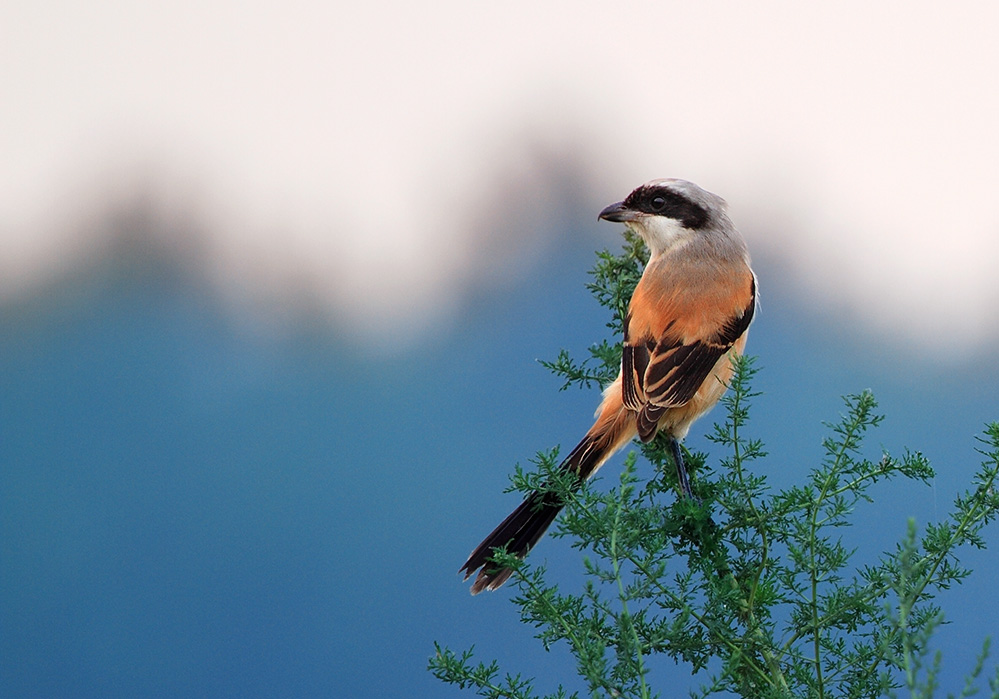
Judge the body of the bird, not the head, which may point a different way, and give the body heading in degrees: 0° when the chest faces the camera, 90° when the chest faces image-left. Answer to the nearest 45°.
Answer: approximately 225°
